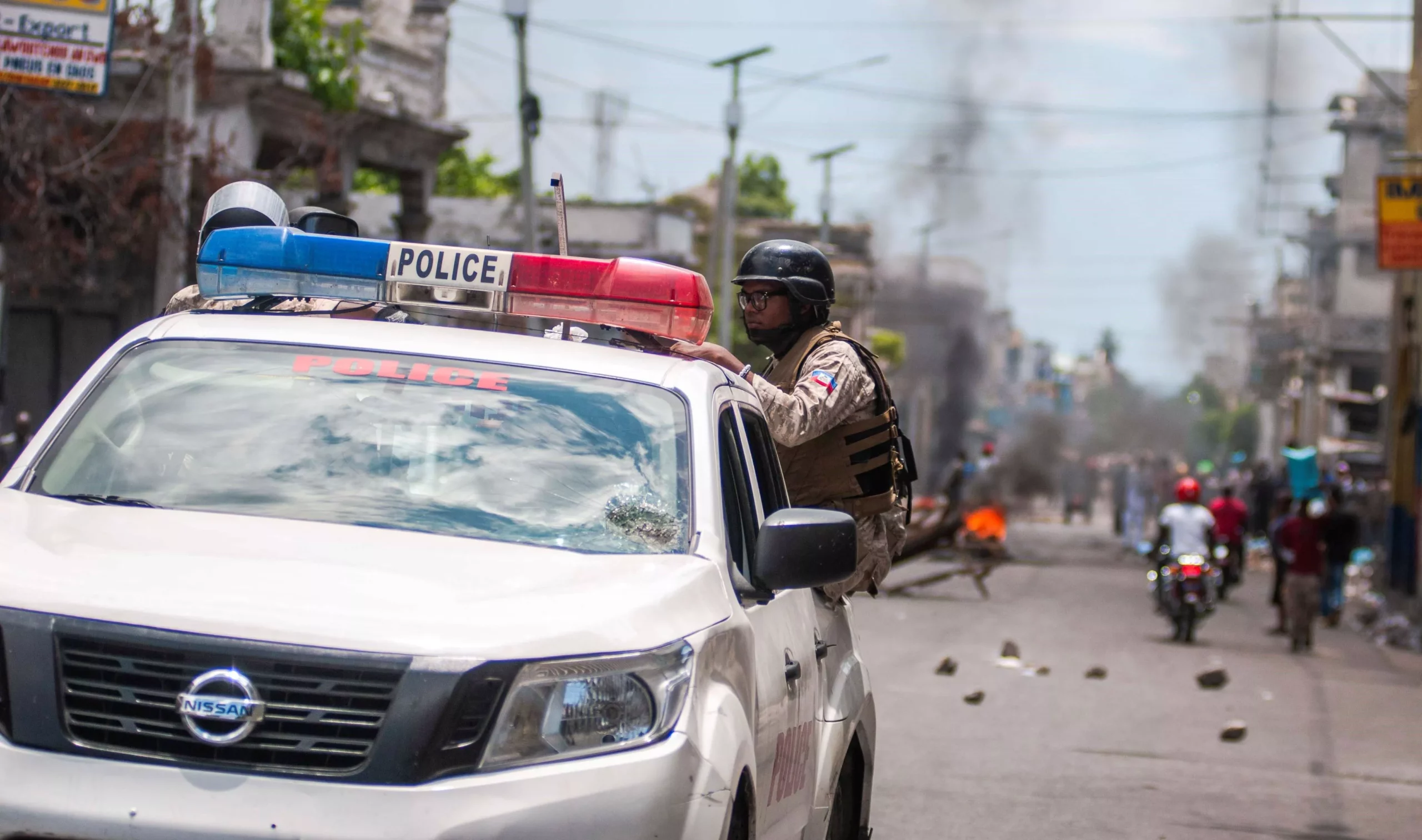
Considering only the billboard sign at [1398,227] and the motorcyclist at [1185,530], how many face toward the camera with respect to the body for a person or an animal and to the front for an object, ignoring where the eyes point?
1

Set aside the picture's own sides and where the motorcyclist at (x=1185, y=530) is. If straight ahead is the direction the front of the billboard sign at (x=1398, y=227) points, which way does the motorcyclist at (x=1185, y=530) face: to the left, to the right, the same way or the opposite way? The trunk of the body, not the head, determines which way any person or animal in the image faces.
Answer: the opposite way

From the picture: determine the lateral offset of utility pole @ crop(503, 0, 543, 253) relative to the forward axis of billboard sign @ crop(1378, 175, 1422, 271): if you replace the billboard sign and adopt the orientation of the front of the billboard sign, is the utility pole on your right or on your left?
on your right

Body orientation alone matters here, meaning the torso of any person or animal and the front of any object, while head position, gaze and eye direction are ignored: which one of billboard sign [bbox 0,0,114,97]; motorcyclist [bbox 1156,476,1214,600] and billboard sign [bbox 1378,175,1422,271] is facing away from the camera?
the motorcyclist

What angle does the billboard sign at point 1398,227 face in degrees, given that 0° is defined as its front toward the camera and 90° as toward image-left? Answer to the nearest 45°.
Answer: approximately 0°

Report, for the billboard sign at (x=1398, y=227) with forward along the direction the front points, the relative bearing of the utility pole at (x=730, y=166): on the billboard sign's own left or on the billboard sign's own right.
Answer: on the billboard sign's own right

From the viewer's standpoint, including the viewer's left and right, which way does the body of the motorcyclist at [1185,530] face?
facing away from the viewer

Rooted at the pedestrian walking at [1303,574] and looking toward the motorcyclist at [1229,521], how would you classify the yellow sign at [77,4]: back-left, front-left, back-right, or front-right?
back-left

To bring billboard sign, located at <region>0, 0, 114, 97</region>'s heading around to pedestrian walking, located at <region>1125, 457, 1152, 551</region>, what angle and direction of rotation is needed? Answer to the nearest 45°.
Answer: approximately 135° to its left
